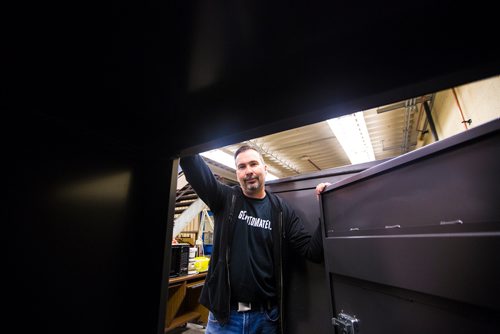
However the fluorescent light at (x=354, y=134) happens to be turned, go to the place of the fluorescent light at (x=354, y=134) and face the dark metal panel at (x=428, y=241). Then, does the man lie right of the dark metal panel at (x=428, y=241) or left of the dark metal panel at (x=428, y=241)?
right

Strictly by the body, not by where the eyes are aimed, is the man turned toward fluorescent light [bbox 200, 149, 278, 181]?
no

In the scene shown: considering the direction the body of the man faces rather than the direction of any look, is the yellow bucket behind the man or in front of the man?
behind

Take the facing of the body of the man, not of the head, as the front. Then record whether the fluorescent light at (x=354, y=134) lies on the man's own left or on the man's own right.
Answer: on the man's own left

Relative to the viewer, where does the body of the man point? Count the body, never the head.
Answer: toward the camera

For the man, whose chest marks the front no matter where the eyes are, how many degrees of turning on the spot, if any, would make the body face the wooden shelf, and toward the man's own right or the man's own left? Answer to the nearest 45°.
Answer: approximately 135° to the man's own right

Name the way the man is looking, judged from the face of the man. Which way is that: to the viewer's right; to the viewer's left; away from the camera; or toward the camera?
toward the camera

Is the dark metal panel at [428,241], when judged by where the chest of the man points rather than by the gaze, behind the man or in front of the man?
in front

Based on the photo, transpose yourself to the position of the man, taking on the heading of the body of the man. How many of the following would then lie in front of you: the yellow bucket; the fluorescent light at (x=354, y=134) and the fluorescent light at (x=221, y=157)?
0
